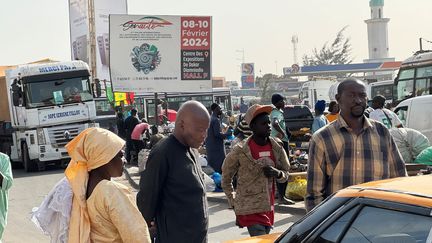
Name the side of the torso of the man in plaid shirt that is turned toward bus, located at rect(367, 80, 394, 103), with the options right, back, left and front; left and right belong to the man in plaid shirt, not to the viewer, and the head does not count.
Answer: back

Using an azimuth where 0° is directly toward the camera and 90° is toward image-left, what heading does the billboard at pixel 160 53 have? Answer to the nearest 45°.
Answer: approximately 0°

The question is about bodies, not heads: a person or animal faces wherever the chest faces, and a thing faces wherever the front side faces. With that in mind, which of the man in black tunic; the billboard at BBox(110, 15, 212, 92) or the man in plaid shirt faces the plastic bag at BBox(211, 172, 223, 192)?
the billboard

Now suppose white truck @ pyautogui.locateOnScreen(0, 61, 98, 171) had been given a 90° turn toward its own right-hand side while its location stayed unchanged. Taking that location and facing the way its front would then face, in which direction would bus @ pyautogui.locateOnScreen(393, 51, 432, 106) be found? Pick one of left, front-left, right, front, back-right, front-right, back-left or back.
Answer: back-left

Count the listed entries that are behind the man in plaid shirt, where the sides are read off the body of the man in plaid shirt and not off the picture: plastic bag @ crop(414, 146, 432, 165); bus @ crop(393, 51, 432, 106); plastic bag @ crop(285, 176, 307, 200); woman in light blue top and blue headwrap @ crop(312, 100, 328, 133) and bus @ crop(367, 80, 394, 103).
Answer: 5

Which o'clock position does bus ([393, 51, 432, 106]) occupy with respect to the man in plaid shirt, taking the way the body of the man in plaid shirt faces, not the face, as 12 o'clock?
The bus is roughly at 6 o'clock from the man in plaid shirt.

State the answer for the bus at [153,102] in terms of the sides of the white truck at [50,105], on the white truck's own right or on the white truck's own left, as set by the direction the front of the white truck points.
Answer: on the white truck's own left

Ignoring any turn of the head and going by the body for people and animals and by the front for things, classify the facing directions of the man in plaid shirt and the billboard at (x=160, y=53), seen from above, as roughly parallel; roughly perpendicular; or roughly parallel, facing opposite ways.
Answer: roughly parallel

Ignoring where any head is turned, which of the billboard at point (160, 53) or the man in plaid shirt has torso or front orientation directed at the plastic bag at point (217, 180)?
the billboard

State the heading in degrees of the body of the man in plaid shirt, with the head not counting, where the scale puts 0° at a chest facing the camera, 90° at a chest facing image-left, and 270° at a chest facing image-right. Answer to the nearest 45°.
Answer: approximately 0°

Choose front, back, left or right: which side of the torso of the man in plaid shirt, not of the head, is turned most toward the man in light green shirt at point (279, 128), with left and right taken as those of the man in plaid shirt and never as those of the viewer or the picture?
back
